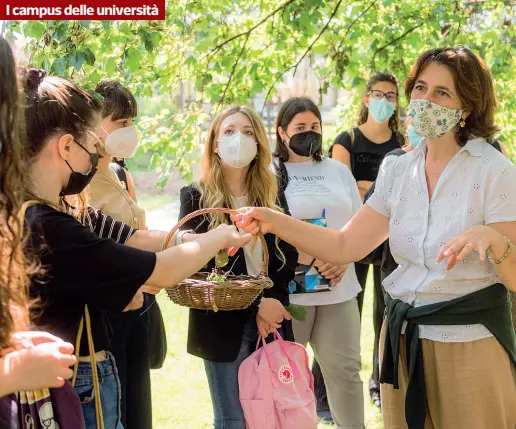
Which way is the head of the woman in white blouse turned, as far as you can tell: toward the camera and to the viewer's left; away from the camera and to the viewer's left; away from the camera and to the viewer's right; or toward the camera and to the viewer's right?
toward the camera and to the viewer's left

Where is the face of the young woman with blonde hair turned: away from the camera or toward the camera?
toward the camera

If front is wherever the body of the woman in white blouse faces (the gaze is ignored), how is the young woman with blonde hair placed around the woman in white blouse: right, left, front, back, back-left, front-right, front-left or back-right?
right

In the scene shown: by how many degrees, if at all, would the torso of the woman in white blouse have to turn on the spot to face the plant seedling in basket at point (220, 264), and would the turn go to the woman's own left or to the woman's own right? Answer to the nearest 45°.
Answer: approximately 45° to the woman's own right

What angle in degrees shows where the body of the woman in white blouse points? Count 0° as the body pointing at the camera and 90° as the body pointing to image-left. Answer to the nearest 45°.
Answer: approximately 45°
